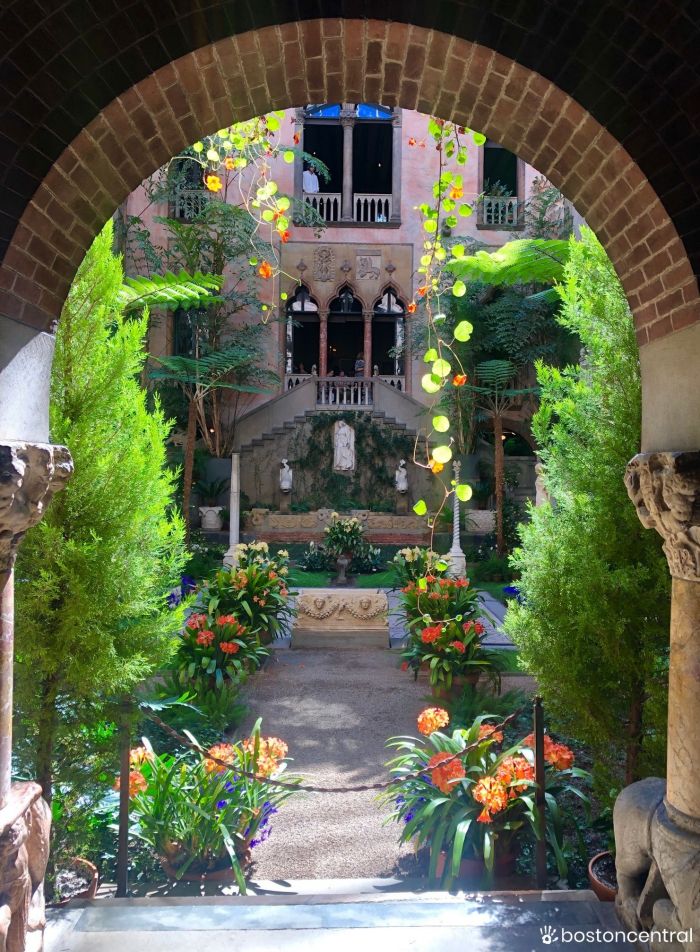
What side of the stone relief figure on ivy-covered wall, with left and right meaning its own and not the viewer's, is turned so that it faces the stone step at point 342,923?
front

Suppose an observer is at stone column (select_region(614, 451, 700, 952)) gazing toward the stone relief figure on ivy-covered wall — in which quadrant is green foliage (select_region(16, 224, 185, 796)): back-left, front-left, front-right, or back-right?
front-left

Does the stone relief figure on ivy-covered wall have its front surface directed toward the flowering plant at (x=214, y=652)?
yes

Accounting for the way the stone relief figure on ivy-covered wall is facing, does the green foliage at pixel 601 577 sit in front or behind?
in front

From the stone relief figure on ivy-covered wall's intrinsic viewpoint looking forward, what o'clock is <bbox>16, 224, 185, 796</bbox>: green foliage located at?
The green foliage is roughly at 12 o'clock from the stone relief figure on ivy-covered wall.

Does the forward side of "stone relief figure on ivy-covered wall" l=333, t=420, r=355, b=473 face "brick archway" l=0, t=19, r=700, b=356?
yes

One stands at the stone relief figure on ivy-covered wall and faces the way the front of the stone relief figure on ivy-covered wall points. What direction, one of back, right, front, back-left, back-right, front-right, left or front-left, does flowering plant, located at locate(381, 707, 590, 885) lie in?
front

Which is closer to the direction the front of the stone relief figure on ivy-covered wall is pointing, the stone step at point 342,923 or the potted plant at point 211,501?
the stone step

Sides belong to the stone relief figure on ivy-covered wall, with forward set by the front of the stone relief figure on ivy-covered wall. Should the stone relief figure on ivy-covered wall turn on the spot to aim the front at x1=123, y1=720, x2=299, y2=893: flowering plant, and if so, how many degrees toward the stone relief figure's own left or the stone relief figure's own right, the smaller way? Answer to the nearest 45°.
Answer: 0° — it already faces it

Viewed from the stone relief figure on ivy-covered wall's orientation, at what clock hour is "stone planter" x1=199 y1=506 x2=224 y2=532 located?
The stone planter is roughly at 2 o'clock from the stone relief figure on ivy-covered wall.

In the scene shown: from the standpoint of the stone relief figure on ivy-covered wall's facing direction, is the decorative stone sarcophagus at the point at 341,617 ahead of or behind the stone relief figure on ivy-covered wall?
ahead

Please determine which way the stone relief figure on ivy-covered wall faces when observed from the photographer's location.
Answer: facing the viewer

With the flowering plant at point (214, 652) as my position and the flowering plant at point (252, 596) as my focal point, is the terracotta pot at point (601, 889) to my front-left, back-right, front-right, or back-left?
back-right

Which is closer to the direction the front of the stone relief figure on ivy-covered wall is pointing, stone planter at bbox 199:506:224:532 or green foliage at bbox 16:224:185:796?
the green foliage

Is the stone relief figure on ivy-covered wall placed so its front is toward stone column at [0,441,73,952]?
yes

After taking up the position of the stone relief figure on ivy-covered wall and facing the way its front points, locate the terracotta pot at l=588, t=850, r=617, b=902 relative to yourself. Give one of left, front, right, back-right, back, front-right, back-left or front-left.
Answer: front
